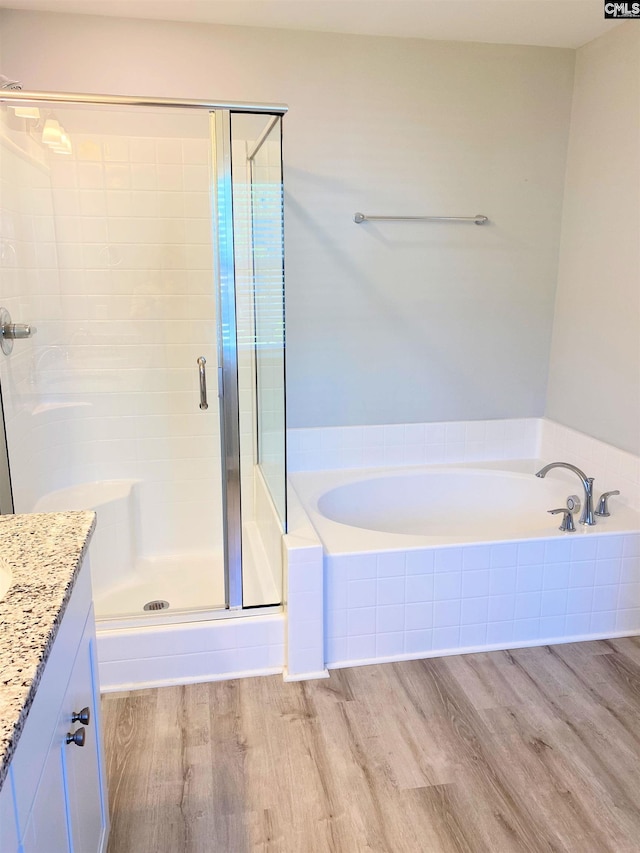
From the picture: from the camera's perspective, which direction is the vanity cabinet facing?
to the viewer's right

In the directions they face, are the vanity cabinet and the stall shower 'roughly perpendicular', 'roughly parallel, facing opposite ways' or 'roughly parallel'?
roughly perpendicular

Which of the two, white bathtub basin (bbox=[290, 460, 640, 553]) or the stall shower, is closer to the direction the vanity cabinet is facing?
the white bathtub basin

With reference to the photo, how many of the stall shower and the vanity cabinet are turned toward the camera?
1

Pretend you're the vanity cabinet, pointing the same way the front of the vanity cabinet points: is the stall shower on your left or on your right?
on your left

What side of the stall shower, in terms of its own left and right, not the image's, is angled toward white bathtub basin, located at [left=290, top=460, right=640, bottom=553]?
left

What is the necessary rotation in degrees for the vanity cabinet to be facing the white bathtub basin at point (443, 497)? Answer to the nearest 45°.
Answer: approximately 45° to its left

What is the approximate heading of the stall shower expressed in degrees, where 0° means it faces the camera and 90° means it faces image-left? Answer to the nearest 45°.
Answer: approximately 0°

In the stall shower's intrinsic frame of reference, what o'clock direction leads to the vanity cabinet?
The vanity cabinet is roughly at 12 o'clock from the stall shower.
